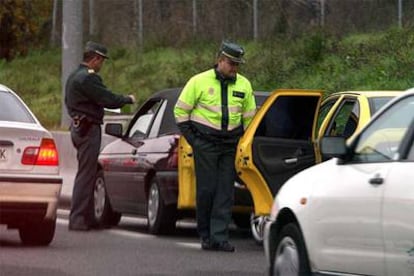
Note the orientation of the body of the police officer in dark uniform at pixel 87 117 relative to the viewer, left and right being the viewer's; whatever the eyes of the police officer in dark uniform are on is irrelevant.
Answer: facing away from the viewer and to the right of the viewer

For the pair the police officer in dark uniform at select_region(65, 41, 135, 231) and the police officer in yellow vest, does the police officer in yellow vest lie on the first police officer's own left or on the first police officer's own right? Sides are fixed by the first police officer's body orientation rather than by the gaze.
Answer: on the first police officer's own right

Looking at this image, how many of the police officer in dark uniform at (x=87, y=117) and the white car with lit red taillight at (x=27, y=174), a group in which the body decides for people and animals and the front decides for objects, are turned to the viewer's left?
0

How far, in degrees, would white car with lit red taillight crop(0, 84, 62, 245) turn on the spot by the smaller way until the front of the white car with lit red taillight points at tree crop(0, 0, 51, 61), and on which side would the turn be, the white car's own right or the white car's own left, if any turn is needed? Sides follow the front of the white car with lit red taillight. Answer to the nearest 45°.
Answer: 0° — it already faces it

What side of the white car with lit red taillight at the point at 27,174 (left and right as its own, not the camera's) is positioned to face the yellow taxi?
right

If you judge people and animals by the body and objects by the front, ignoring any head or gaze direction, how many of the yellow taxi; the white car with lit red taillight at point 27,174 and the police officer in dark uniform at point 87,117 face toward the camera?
0

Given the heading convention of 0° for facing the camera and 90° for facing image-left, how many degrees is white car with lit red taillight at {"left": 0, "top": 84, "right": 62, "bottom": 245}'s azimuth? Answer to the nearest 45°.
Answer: approximately 180°
